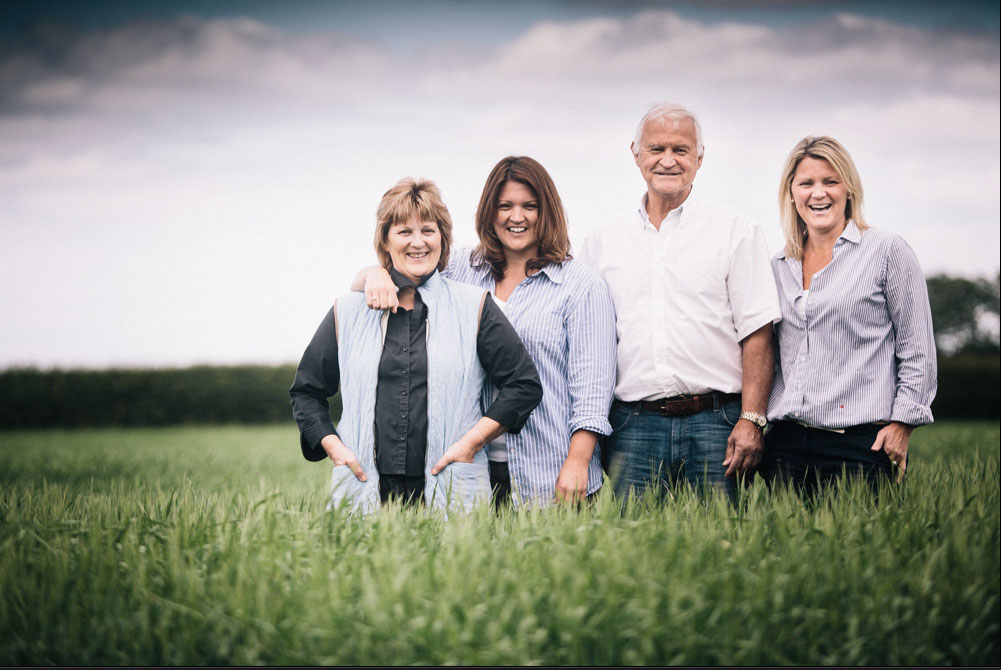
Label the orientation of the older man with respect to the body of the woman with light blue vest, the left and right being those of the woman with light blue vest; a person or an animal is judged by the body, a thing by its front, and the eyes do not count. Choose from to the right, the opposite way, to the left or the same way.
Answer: the same way

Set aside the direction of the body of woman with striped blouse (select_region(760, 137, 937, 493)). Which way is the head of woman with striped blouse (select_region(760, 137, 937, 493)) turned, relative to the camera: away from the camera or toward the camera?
toward the camera

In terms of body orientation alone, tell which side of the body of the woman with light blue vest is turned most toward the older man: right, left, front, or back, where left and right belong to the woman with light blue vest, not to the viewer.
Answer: left

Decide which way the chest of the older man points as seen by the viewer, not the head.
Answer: toward the camera

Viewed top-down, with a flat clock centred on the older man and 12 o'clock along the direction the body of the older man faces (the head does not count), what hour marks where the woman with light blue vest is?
The woman with light blue vest is roughly at 2 o'clock from the older man.

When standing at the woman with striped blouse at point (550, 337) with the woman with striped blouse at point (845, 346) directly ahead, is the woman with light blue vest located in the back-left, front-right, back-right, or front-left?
back-right

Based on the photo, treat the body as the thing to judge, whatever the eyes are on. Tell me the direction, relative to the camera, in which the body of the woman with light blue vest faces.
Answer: toward the camera

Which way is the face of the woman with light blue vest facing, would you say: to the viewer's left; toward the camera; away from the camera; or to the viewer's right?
toward the camera

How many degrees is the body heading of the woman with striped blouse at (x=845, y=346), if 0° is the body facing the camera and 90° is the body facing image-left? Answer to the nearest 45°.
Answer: approximately 45°

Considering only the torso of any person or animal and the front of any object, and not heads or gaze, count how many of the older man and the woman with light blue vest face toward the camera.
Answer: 2
